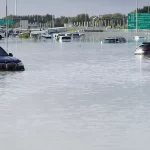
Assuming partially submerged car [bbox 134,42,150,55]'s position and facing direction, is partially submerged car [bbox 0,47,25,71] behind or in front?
in front

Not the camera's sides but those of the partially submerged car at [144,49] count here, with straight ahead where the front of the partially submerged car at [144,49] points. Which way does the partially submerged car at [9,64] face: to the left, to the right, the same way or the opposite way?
to the left

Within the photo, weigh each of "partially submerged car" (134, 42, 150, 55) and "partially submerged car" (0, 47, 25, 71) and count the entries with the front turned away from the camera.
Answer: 0

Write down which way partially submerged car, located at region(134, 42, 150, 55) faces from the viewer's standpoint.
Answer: facing the viewer and to the left of the viewer

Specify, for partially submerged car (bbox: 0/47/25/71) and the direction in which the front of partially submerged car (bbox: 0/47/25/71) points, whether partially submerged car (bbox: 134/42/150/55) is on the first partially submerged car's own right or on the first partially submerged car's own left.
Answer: on the first partially submerged car's own left
